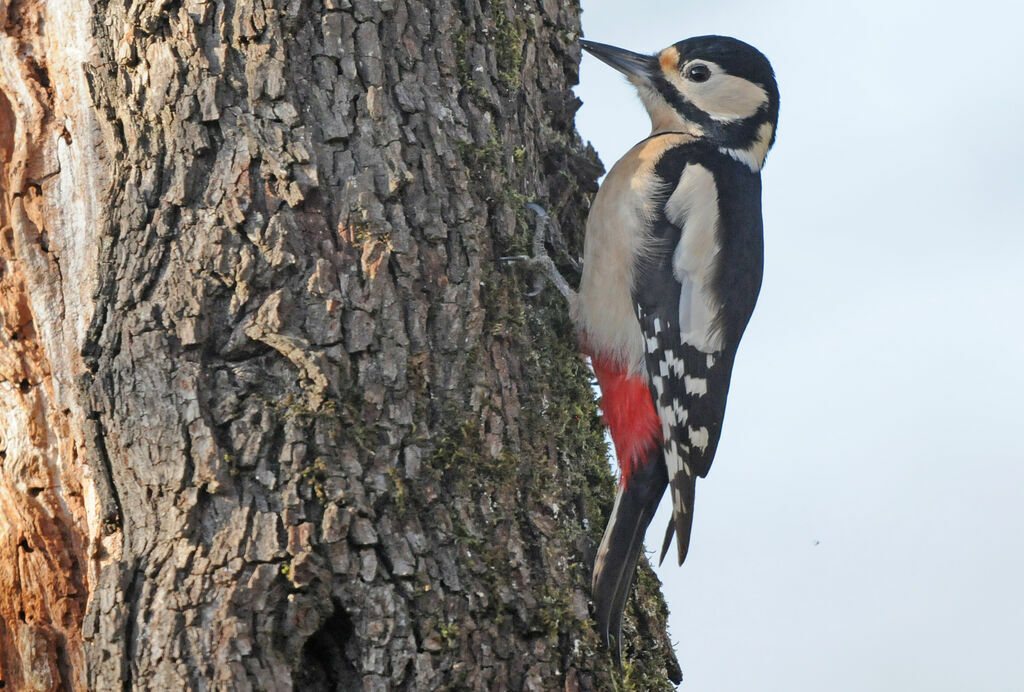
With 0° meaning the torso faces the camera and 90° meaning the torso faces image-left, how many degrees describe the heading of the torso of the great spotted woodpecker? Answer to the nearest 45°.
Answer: approximately 90°
